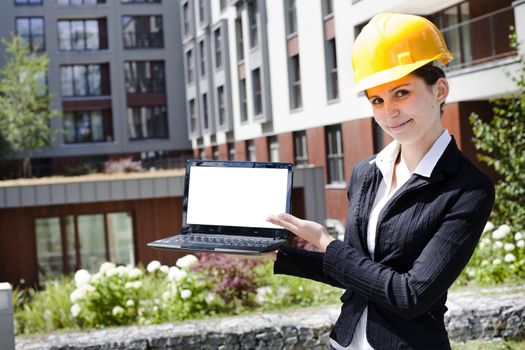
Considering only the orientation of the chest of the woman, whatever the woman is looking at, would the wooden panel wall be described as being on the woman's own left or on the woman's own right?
on the woman's own right

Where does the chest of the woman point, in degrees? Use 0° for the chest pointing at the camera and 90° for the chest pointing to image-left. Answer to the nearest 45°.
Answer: approximately 45°

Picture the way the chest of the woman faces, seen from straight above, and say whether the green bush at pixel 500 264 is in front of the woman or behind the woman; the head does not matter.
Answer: behind

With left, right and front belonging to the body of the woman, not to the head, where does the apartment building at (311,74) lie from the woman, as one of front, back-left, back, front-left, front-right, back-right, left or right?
back-right

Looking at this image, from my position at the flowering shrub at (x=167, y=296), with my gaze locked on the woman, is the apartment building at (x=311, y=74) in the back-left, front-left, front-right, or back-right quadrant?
back-left

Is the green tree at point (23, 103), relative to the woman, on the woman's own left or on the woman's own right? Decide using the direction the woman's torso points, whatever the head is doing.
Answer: on the woman's own right

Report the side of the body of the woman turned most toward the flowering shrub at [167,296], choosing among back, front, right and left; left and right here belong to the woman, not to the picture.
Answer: right
